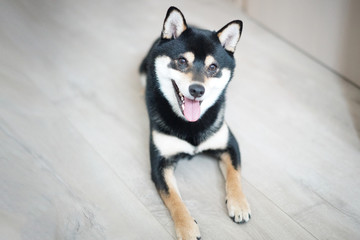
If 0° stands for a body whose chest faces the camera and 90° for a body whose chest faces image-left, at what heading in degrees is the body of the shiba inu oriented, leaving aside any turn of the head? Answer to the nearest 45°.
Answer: approximately 0°
